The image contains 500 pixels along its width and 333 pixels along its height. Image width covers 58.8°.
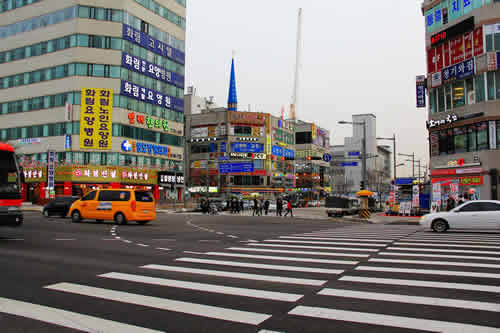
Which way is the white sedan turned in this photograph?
to the viewer's left

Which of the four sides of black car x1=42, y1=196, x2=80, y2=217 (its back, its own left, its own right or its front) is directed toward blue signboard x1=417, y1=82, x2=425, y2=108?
back

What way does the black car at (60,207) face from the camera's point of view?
to the viewer's left

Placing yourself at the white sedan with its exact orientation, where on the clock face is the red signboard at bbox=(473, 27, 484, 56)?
The red signboard is roughly at 3 o'clock from the white sedan.

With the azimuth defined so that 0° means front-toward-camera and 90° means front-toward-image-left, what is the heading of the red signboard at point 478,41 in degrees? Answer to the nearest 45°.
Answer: approximately 45°

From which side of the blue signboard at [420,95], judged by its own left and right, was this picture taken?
front

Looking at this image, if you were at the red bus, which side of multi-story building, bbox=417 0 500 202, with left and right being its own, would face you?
front

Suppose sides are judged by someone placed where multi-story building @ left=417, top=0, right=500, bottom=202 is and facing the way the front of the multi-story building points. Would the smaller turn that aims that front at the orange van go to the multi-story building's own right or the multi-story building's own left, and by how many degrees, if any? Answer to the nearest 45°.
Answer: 0° — it already faces it

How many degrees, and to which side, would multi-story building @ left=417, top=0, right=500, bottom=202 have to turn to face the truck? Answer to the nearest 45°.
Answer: approximately 45° to its right

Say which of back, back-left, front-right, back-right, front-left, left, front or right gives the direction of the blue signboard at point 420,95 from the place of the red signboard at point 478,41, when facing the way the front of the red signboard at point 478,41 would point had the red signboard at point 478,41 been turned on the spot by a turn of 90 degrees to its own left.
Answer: back

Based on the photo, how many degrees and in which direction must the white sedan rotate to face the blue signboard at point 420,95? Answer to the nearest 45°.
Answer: approximately 90° to its right

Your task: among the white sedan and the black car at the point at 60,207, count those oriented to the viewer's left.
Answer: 2

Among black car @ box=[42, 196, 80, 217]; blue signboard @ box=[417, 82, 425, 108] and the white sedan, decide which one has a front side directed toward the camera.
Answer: the blue signboard

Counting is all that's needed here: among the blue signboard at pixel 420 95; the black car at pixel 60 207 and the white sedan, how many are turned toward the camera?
1
